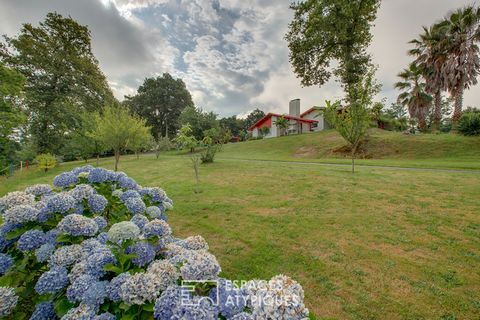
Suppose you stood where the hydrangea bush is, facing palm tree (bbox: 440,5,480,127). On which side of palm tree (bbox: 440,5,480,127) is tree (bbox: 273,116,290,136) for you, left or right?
left

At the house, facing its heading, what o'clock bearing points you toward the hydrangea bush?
The hydrangea bush is roughly at 12 o'clock from the house.

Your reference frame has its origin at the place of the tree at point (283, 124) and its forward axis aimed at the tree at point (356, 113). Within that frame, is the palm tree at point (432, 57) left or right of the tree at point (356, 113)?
left

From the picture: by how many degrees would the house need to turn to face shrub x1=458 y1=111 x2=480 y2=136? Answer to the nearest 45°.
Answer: approximately 45° to its left

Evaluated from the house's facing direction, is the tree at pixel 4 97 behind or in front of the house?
in front

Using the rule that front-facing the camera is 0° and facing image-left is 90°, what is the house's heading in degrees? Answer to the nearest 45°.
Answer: approximately 0°
